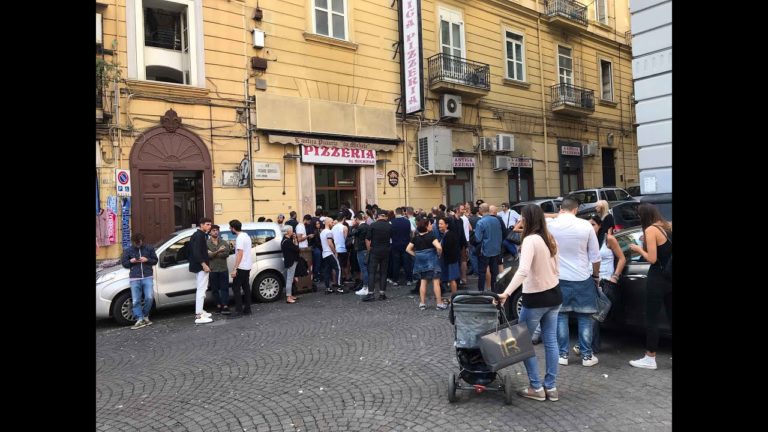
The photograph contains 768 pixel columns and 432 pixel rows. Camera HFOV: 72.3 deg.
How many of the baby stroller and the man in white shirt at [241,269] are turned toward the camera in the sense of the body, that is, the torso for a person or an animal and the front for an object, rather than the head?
0

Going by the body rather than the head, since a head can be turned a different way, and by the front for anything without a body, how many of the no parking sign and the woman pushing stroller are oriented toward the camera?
1

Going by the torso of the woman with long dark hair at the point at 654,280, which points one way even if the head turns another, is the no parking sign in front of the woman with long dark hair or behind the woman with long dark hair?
in front

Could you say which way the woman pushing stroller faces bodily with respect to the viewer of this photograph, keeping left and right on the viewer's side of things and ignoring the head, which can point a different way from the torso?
facing away from the viewer and to the left of the viewer

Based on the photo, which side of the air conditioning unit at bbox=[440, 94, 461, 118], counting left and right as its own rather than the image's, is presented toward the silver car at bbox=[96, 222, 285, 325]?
right

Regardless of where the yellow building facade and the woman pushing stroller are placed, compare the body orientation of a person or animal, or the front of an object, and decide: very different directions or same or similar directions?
very different directions

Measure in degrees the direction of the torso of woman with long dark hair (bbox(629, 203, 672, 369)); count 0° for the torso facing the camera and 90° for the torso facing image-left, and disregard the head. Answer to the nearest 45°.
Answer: approximately 90°

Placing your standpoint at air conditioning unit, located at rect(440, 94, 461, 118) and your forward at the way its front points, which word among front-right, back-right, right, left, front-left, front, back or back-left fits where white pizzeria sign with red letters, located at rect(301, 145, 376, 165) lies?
right

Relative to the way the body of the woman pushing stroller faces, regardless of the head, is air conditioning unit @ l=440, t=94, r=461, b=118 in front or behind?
in front

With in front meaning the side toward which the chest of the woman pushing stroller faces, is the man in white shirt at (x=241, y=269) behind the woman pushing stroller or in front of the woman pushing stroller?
in front

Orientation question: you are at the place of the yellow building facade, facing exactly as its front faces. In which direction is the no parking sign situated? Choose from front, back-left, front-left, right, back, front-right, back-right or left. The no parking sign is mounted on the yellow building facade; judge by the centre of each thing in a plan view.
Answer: right

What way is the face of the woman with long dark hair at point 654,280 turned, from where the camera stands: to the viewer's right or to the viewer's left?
to the viewer's left
